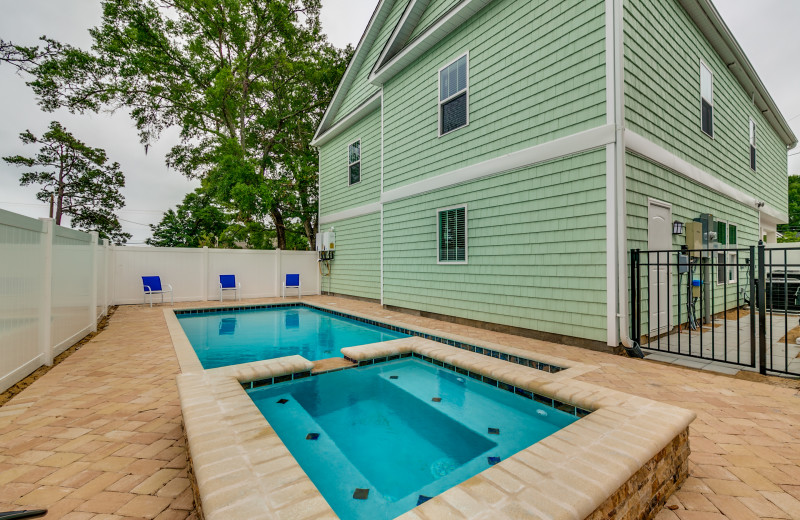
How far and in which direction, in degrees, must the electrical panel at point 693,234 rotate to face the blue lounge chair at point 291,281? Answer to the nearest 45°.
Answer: approximately 135° to its right

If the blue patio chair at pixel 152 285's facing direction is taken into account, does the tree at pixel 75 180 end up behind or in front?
behind

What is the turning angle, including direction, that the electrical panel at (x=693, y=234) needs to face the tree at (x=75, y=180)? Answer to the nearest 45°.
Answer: approximately 135° to its right

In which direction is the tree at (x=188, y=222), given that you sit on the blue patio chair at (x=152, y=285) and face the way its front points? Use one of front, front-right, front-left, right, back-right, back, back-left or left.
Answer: back-left

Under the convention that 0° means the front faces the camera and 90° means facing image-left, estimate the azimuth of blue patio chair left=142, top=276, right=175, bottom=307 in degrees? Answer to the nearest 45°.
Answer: approximately 315°
